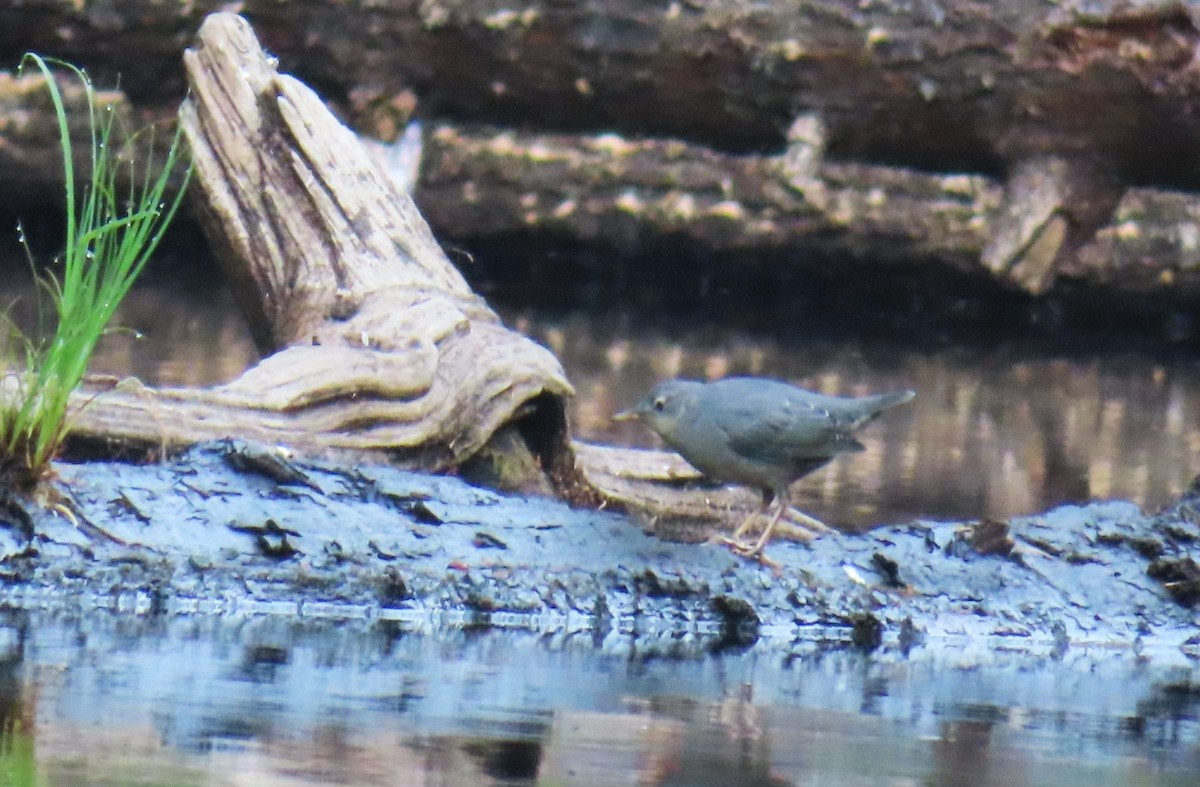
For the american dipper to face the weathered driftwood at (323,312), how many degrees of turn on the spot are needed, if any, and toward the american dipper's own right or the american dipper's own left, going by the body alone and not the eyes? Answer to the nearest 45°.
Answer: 0° — it already faces it

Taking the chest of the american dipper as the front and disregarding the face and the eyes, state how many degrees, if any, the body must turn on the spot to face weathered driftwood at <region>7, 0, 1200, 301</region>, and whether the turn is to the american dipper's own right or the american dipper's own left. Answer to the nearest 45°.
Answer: approximately 90° to the american dipper's own right

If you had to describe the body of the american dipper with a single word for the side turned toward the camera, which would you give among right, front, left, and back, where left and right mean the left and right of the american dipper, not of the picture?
left
